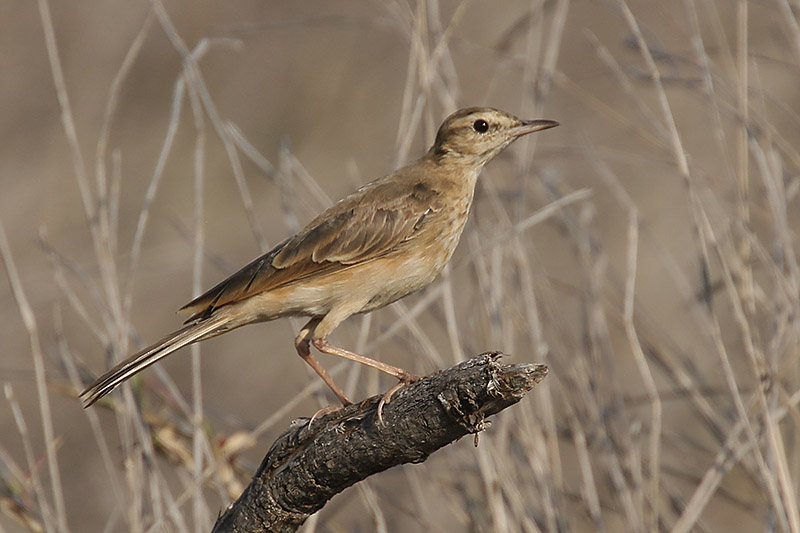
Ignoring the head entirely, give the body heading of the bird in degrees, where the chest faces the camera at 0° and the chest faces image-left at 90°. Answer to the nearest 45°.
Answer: approximately 270°
